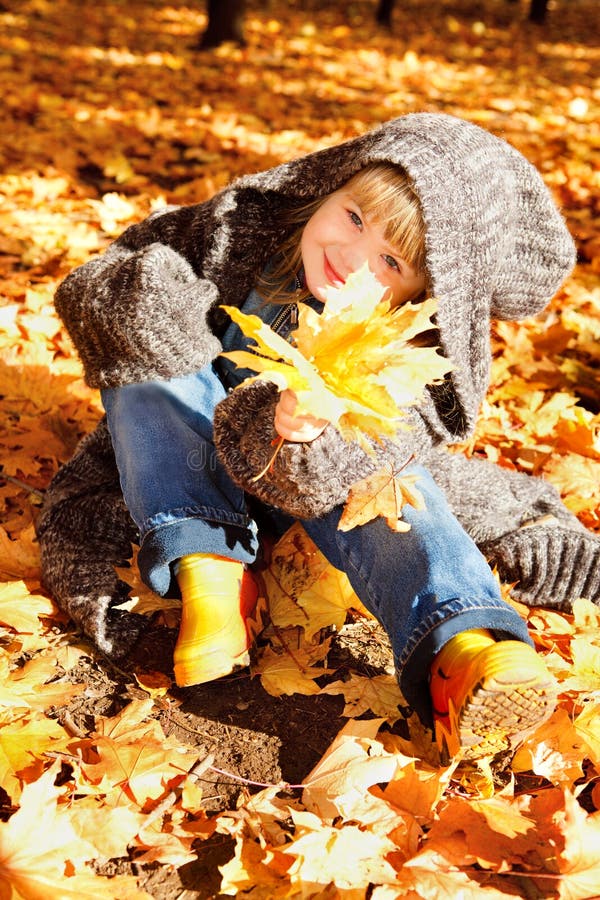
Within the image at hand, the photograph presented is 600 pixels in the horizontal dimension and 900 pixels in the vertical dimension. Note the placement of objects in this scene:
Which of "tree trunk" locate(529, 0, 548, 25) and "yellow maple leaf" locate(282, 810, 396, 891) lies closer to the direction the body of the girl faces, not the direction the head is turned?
the yellow maple leaf

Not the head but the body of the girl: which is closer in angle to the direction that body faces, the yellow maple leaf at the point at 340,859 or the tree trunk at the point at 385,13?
the yellow maple leaf

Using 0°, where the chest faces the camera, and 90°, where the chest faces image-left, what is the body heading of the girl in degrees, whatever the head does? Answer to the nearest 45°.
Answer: approximately 0°

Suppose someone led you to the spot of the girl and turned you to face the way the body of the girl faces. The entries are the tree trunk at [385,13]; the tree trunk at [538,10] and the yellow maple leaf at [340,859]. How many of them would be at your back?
2

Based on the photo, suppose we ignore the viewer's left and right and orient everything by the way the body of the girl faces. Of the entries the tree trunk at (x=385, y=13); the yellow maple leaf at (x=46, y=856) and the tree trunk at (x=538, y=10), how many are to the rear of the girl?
2

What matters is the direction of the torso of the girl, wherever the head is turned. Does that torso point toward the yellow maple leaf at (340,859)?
yes

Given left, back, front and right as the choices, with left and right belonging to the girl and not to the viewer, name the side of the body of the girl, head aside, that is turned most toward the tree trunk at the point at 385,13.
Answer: back
